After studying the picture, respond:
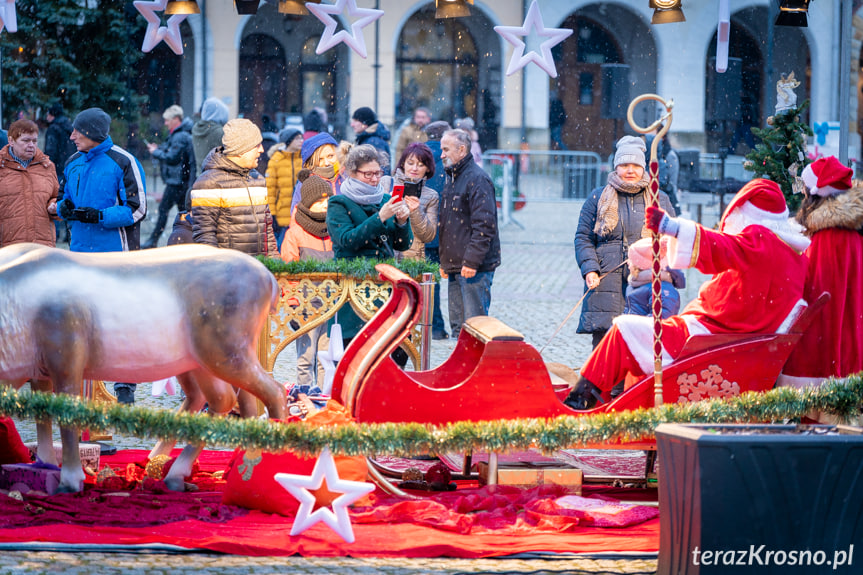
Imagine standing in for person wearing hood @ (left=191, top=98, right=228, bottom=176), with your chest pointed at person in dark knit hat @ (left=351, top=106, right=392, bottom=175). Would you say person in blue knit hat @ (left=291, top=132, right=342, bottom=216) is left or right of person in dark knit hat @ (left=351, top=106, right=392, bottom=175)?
right

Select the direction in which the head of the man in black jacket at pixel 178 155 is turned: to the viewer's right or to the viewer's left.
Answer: to the viewer's left

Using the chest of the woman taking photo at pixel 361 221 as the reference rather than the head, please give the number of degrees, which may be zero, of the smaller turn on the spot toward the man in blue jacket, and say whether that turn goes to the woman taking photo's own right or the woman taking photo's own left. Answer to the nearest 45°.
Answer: approximately 135° to the woman taking photo's own right

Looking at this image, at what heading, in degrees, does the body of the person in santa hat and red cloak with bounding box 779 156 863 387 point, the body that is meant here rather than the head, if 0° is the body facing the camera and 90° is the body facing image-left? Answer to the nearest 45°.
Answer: approximately 135°

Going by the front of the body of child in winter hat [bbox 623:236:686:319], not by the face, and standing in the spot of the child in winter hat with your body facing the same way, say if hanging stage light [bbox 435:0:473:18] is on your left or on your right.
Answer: on your right

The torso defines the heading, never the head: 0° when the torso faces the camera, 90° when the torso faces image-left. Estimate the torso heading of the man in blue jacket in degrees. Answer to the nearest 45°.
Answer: approximately 45°
